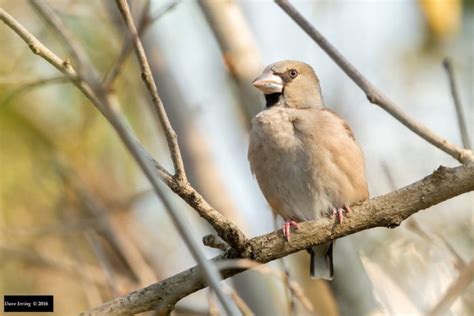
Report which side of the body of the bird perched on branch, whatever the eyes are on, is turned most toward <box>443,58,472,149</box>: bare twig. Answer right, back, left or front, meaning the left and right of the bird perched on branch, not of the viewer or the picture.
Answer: left

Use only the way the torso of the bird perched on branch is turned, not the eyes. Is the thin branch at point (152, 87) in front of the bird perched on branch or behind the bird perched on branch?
in front

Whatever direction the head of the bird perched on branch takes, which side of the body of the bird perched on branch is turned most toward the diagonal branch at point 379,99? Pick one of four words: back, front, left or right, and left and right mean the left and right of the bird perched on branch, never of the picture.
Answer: left

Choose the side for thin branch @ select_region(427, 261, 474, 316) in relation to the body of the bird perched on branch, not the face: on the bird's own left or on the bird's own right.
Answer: on the bird's own left

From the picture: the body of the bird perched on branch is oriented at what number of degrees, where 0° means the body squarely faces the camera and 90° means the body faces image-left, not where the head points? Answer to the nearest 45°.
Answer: approximately 45°

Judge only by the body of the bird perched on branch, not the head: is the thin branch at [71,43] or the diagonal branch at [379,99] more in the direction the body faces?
the thin branch
